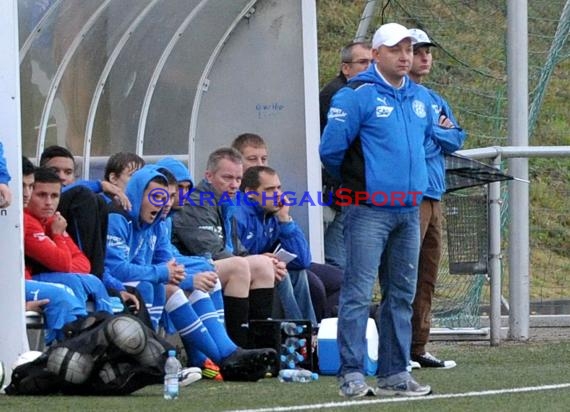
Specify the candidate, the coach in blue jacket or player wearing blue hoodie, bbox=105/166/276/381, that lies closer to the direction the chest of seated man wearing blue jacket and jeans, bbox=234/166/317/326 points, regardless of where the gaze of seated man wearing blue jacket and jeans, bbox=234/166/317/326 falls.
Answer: the coach in blue jacket

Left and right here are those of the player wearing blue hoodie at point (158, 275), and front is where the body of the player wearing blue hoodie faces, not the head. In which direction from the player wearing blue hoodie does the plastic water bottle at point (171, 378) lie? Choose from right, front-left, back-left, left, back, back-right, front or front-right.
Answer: front-right

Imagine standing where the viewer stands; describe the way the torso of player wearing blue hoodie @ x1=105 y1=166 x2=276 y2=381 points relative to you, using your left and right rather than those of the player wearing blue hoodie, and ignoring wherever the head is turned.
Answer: facing the viewer and to the right of the viewer

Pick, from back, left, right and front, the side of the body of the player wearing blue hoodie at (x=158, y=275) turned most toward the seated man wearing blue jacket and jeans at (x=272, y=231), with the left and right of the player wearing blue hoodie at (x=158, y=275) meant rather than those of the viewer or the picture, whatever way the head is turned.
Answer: left

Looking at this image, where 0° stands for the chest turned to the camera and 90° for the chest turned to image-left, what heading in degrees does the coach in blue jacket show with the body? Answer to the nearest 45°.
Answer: approximately 315°

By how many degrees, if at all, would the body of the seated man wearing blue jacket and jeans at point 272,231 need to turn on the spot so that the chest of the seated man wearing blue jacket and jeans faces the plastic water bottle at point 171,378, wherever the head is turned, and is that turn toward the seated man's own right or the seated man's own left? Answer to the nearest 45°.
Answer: approximately 45° to the seated man's own right

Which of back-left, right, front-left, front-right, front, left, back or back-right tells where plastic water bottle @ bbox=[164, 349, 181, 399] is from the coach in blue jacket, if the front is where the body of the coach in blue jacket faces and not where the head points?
back-right

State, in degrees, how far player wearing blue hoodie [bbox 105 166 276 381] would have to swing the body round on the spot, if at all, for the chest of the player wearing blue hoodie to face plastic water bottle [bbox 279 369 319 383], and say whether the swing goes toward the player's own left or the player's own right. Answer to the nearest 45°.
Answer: approximately 45° to the player's own left

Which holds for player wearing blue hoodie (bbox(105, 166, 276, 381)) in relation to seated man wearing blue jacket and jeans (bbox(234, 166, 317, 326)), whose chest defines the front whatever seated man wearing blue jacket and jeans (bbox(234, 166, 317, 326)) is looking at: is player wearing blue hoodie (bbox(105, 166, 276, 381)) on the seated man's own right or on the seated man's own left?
on the seated man's own right
